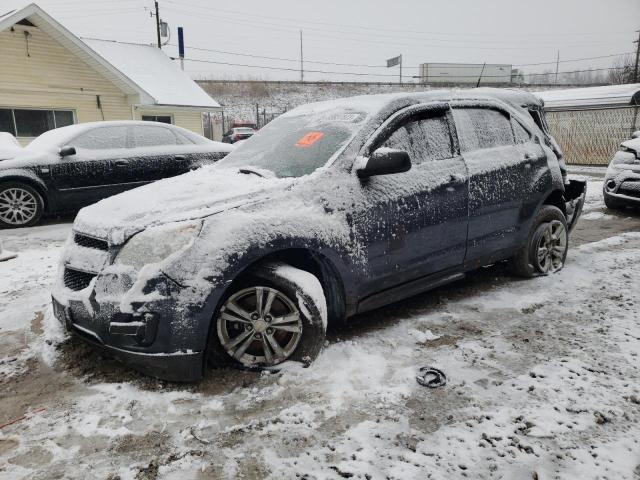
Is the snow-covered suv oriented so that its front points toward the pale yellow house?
no

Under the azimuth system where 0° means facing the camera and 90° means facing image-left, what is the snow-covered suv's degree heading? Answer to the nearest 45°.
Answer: approximately 45°

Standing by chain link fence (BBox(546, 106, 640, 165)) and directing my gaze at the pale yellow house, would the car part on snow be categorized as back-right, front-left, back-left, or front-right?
front-left

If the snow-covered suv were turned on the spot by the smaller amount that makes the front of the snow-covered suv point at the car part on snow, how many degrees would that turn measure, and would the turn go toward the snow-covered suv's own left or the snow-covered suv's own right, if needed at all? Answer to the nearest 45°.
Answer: approximately 90° to the snow-covered suv's own left

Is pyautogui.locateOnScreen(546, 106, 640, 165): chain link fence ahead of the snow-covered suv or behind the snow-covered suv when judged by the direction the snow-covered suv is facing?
behind

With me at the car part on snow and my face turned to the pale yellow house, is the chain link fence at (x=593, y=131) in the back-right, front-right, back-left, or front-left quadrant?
front-right

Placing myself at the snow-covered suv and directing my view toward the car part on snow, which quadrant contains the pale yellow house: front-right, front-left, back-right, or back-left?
back-right

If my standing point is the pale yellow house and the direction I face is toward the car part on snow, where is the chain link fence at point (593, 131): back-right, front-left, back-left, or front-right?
front-left
